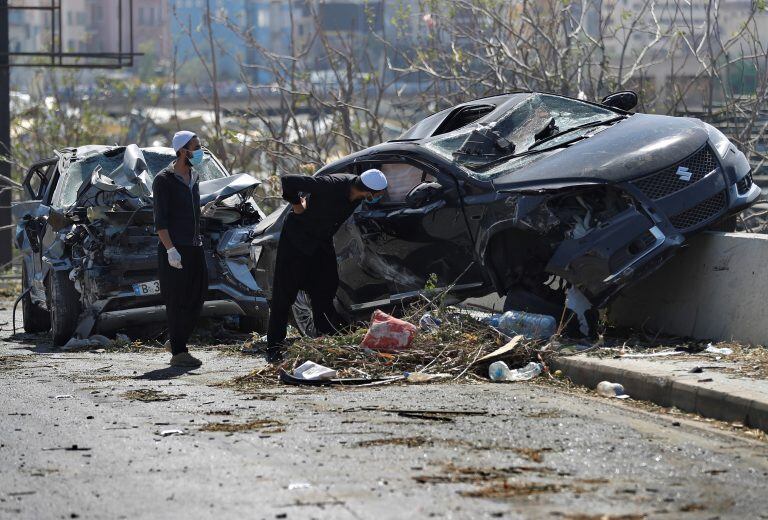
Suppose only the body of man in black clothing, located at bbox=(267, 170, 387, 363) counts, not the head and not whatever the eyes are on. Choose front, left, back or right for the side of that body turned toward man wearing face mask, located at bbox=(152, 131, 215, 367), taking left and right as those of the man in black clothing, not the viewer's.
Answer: back

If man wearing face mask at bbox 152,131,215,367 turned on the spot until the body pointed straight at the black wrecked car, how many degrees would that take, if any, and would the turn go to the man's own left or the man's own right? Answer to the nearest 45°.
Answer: approximately 45° to the man's own left

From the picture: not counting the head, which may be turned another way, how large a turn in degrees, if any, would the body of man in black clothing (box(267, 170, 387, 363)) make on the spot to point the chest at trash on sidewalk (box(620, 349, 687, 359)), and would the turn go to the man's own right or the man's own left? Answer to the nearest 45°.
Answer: approximately 45° to the man's own right

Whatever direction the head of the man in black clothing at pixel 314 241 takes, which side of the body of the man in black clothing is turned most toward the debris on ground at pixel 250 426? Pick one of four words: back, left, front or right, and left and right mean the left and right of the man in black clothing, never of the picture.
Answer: right

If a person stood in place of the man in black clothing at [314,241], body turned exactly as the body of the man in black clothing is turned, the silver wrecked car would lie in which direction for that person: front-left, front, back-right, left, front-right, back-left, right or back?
back-left

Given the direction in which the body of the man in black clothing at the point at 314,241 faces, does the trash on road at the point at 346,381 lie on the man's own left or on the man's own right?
on the man's own right

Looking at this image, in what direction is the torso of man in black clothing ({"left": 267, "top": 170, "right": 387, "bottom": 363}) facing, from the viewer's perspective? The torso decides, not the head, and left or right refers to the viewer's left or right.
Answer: facing to the right of the viewer

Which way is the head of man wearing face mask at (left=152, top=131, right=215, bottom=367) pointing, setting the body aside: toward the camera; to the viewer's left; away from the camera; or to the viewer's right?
to the viewer's right

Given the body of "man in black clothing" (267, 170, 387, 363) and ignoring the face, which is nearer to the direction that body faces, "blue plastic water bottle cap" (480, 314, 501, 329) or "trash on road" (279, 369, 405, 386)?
the blue plastic water bottle cap

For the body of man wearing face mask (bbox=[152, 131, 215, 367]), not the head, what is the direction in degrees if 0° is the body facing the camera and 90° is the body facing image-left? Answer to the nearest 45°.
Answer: approximately 315°

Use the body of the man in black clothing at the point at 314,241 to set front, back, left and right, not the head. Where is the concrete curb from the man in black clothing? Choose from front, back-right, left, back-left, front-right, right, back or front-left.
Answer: front-right
